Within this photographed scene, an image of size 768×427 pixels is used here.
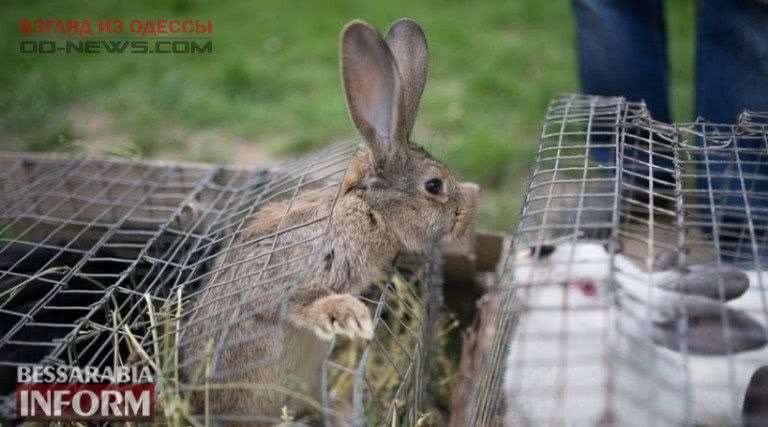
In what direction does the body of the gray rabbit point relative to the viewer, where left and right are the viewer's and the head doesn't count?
facing to the right of the viewer

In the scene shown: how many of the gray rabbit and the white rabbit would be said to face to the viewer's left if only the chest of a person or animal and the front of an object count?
1

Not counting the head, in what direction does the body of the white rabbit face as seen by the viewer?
to the viewer's left

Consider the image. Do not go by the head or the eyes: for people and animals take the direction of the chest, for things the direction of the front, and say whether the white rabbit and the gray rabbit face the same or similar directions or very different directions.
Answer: very different directions
